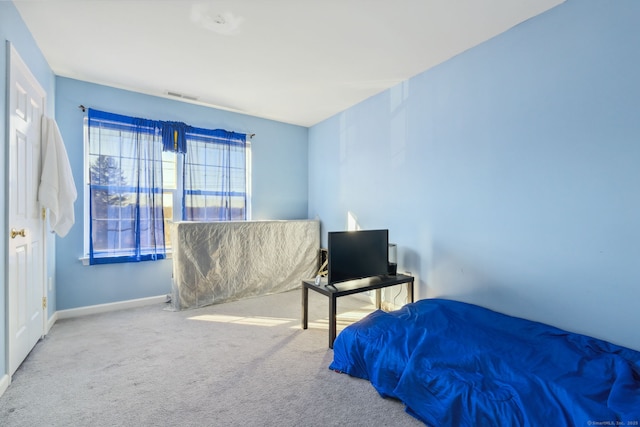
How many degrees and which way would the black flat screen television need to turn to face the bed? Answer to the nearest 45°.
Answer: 0° — it already faces it

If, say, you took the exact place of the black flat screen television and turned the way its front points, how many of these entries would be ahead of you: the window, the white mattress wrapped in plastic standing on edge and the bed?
1

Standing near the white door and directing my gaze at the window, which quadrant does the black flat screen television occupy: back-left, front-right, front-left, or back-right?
front-right

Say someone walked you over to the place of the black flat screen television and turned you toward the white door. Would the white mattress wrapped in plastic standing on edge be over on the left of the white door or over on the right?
right

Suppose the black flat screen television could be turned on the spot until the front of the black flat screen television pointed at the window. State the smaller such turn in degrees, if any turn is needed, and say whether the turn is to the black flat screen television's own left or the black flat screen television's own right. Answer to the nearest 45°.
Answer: approximately 135° to the black flat screen television's own right

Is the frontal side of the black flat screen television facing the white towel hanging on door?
no

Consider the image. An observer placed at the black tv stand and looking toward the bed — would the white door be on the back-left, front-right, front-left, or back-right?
back-right

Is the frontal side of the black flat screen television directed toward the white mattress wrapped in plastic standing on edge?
no

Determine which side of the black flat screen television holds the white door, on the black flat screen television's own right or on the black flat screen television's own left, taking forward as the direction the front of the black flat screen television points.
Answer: on the black flat screen television's own right
